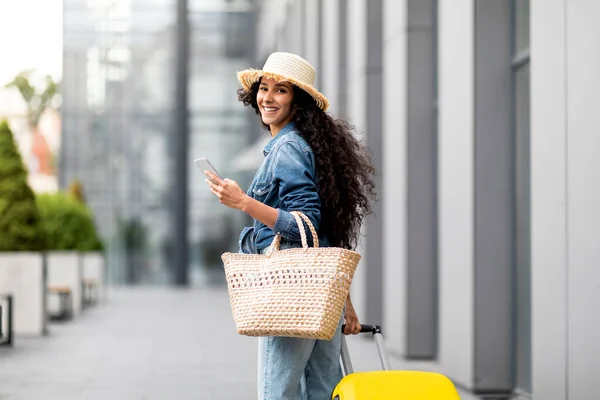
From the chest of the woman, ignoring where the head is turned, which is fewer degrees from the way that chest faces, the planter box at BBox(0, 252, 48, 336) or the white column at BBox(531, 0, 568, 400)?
the planter box

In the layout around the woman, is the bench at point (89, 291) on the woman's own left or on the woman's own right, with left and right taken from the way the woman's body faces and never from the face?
on the woman's own right

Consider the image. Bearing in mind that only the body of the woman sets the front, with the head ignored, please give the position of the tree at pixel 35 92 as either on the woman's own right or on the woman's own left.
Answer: on the woman's own right

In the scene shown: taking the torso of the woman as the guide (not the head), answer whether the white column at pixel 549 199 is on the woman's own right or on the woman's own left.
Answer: on the woman's own right

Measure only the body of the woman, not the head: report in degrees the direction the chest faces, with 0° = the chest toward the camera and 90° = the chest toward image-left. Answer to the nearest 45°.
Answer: approximately 90°

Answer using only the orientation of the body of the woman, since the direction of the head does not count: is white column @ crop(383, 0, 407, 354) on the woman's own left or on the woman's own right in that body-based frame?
on the woman's own right
